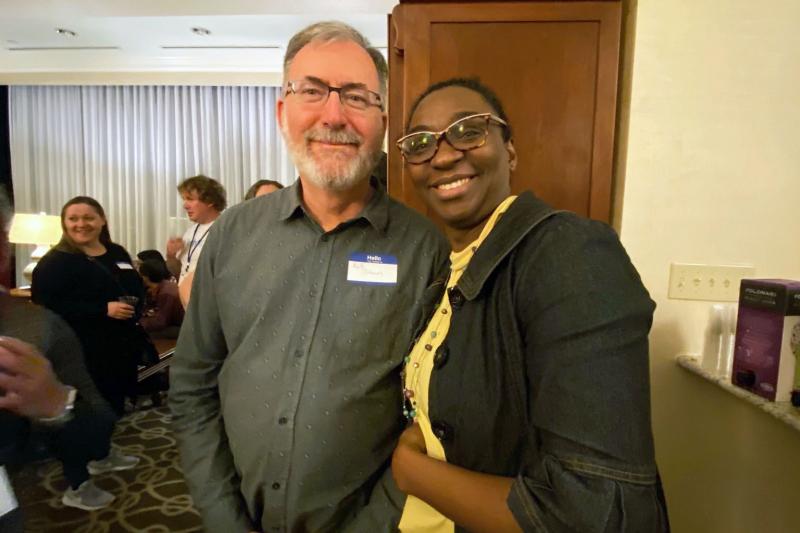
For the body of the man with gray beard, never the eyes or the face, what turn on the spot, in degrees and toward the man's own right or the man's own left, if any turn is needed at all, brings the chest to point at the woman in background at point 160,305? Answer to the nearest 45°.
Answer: approximately 180°

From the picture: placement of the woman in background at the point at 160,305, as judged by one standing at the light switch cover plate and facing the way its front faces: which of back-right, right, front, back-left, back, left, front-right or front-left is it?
right

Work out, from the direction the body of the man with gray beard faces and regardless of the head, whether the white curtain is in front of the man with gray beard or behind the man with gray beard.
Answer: behind

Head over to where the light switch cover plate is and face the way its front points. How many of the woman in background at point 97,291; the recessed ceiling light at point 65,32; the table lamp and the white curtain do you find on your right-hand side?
4

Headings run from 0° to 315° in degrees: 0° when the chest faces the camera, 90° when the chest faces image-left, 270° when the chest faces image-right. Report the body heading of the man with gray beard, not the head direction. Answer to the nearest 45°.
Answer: approximately 0°

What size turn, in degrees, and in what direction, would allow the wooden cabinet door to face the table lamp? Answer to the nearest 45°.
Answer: approximately 135° to its right

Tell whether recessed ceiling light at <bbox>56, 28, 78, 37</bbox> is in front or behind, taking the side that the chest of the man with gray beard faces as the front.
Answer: behind
